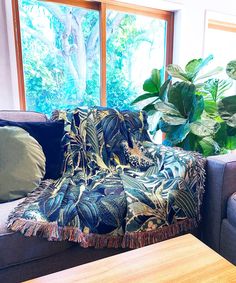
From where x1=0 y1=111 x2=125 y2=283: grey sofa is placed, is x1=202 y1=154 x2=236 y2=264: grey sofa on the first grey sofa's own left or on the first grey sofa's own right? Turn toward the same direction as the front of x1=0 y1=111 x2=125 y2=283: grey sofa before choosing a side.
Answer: on the first grey sofa's own left

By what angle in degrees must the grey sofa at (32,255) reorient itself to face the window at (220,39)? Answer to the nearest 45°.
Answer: approximately 90° to its left

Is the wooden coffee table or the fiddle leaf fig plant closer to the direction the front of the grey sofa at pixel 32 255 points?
the wooden coffee table

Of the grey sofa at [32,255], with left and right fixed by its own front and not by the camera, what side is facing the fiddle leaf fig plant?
left

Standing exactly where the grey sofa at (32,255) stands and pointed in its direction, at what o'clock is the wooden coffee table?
The wooden coffee table is roughly at 12 o'clock from the grey sofa.

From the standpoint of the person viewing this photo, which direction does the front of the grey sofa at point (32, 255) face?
facing the viewer and to the right of the viewer
